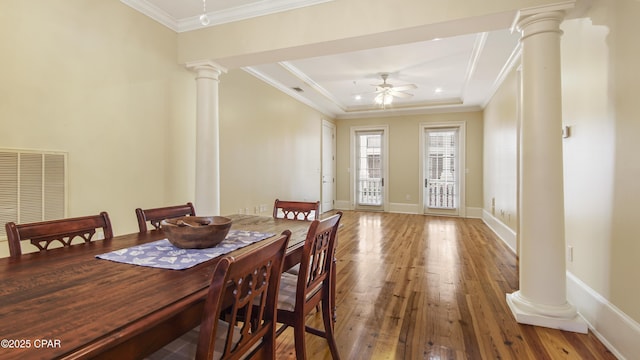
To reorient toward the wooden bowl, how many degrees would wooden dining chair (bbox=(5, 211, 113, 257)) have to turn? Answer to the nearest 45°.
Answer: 0° — it already faces it

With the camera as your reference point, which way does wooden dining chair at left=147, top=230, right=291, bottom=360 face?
facing away from the viewer and to the left of the viewer

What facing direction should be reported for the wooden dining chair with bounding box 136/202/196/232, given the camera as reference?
facing the viewer and to the right of the viewer

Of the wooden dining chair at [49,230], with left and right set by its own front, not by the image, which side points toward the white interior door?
left

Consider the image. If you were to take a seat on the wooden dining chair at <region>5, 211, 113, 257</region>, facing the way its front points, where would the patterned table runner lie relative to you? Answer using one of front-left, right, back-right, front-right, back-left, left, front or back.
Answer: front

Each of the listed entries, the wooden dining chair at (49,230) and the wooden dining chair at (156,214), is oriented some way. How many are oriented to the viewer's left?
0

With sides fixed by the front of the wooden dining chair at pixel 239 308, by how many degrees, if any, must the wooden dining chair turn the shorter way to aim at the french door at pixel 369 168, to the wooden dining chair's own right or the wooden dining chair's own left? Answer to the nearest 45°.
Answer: approximately 90° to the wooden dining chair's own right

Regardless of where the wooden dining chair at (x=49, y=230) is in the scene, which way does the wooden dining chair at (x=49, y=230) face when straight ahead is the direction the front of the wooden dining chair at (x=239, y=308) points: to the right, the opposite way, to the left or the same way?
the opposite way

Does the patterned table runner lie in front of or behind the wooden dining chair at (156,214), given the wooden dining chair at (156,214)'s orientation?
in front

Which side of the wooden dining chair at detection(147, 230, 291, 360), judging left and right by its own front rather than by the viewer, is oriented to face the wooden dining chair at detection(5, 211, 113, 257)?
front

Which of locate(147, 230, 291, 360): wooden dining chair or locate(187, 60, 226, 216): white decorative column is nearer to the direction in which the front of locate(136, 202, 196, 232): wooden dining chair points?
the wooden dining chair

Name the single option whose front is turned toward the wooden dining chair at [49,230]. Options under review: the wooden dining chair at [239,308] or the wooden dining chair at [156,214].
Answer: the wooden dining chair at [239,308]

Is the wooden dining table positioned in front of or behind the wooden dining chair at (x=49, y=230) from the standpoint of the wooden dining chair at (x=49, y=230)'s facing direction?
in front
